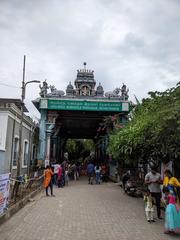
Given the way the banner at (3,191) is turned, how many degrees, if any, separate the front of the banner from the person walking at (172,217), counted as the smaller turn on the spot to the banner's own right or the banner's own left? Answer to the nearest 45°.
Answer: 0° — it already faces them

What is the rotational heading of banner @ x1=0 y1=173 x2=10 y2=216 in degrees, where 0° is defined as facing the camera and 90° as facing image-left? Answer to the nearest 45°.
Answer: approximately 315°

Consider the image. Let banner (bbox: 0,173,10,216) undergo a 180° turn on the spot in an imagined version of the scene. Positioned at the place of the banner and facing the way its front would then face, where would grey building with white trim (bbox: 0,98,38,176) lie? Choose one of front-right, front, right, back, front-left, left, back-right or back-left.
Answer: front-right

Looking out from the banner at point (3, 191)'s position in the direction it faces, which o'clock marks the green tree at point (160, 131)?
The green tree is roughly at 11 o'clock from the banner.
